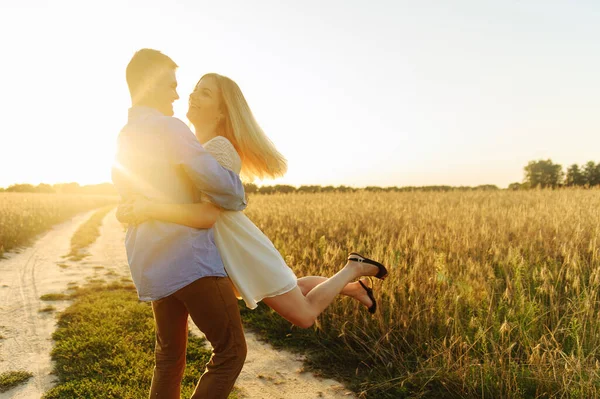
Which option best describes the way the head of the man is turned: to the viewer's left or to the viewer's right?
to the viewer's right

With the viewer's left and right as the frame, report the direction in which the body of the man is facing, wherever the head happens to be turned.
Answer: facing away from the viewer and to the right of the viewer

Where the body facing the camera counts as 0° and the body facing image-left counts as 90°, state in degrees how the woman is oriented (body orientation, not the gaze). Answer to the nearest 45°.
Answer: approximately 90°
